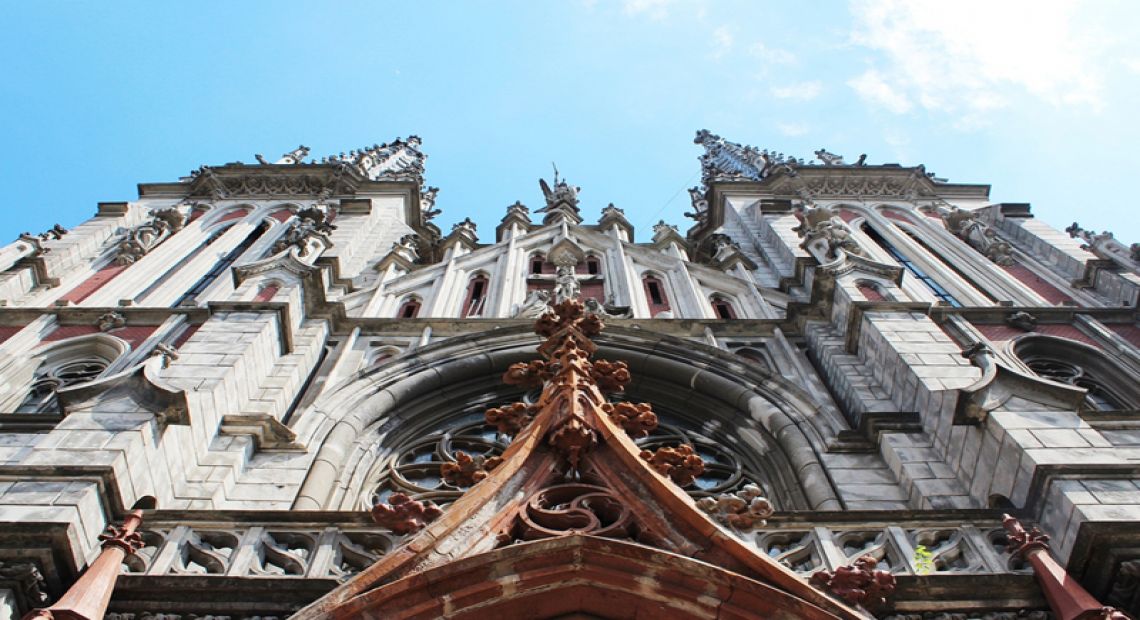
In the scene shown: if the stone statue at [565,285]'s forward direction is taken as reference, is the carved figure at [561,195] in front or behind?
behind

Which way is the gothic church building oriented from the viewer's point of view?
toward the camera

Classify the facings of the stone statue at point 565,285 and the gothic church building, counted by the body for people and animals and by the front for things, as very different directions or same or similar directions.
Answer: same or similar directions

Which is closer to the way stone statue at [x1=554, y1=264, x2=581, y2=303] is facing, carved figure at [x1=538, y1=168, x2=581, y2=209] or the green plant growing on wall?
the green plant growing on wall
